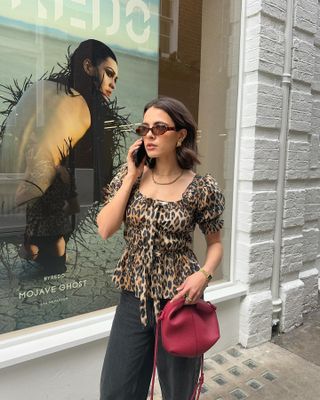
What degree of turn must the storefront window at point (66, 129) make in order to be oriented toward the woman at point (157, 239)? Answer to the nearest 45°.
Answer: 0° — it already faces them

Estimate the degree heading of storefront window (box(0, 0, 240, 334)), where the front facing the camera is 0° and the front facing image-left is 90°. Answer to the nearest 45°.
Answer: approximately 315°
